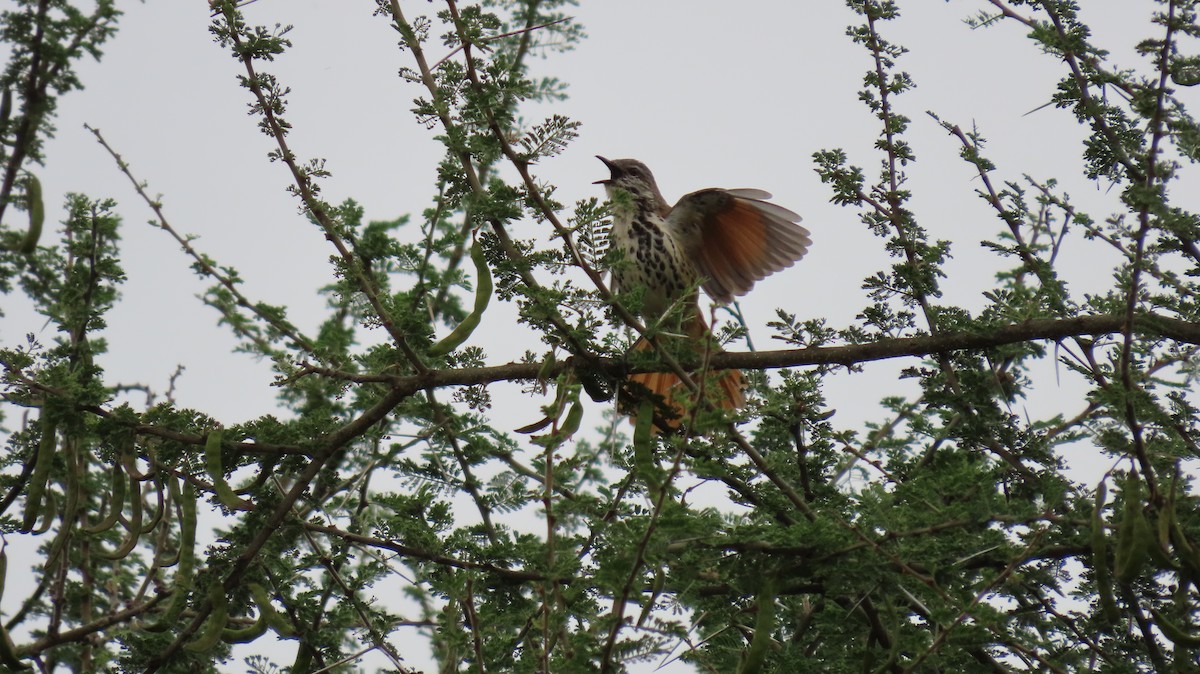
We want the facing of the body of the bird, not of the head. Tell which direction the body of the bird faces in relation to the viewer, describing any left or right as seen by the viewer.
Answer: facing the viewer and to the left of the viewer
